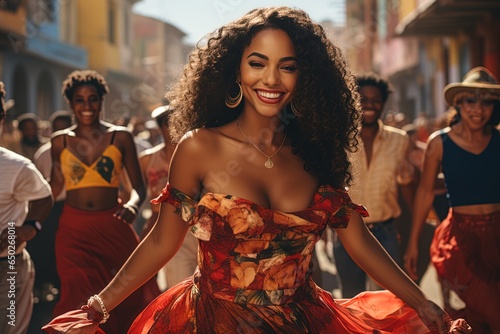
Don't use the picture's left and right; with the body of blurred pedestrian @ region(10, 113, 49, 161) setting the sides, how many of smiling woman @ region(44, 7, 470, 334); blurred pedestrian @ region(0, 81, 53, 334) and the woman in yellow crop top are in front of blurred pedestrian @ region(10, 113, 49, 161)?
3

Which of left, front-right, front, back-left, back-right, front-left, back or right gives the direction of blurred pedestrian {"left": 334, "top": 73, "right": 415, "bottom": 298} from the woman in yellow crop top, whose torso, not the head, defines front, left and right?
left

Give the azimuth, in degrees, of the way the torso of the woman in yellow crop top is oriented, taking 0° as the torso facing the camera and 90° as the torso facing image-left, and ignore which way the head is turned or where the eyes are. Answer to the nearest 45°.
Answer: approximately 0°

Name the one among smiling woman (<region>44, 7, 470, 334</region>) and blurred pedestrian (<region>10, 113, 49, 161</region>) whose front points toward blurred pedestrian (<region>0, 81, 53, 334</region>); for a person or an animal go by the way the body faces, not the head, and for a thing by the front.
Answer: blurred pedestrian (<region>10, 113, 49, 161</region>)

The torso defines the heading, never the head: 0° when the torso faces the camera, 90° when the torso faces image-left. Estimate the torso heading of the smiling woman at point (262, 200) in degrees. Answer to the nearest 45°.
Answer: approximately 0°

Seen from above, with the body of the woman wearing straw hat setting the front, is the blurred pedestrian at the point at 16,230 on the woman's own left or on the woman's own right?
on the woman's own right

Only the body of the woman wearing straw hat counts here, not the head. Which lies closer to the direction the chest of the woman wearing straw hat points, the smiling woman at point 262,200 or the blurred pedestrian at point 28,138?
the smiling woman

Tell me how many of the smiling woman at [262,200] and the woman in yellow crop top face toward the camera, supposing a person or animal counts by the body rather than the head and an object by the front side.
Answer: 2
